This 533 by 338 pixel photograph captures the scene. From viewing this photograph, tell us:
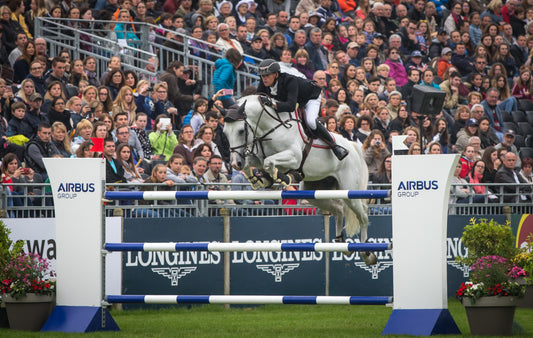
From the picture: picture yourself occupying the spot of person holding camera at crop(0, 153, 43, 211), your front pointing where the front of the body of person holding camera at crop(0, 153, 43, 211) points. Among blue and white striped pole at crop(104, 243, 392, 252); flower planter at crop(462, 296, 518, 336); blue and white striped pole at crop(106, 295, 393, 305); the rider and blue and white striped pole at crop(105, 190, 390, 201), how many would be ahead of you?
5

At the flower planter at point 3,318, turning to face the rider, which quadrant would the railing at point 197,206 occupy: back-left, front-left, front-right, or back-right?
front-left

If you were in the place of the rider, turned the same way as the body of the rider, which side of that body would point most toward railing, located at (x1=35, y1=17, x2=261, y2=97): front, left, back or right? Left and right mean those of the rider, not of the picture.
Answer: right

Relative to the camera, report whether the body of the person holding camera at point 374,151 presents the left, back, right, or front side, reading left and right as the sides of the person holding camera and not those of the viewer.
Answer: front

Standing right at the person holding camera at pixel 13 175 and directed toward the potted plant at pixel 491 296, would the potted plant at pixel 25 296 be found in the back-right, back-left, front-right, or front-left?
front-right

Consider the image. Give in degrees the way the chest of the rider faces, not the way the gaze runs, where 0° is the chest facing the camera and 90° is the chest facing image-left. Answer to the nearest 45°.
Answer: approximately 45°

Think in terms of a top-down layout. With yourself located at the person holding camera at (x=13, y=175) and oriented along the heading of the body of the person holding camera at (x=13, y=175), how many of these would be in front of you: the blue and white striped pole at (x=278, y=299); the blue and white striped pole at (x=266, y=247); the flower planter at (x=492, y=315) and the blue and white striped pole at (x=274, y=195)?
4

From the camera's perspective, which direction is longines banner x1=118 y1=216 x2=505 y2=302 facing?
toward the camera

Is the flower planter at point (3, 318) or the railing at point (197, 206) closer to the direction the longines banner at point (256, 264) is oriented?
the flower planter

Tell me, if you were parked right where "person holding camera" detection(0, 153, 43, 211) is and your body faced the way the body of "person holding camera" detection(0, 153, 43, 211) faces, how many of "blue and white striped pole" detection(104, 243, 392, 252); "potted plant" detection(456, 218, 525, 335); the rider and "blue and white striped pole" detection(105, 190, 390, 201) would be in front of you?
4

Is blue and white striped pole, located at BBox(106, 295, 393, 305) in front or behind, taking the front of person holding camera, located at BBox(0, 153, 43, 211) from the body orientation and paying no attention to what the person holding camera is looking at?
in front

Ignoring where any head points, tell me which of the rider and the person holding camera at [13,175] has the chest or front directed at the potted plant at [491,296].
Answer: the person holding camera
